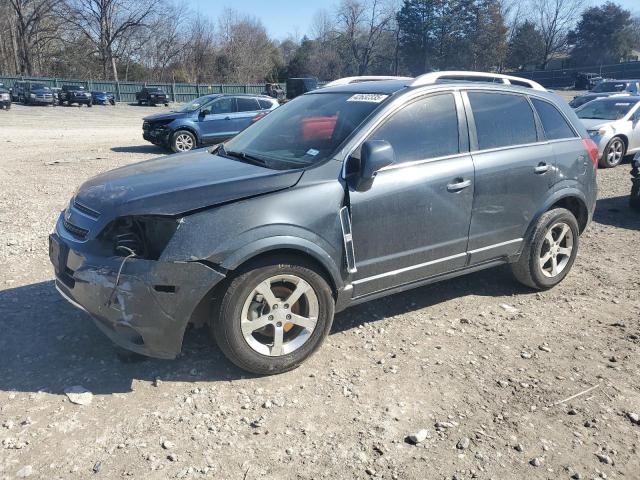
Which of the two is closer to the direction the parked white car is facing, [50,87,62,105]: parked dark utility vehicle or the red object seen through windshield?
the red object seen through windshield

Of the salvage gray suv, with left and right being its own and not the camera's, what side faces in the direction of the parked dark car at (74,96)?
right

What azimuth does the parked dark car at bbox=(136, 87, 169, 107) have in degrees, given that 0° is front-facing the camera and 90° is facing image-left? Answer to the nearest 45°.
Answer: approximately 315°

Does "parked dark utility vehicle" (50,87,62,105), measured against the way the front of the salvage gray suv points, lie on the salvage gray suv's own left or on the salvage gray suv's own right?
on the salvage gray suv's own right

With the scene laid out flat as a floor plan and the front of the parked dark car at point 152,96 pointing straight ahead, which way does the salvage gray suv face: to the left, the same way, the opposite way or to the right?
to the right

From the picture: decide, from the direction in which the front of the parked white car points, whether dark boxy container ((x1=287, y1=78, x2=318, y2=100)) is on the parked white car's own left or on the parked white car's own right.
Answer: on the parked white car's own right

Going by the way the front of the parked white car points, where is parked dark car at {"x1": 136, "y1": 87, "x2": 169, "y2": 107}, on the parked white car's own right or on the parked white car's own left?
on the parked white car's own right

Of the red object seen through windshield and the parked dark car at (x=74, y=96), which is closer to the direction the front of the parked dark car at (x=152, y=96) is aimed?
the red object seen through windshield
